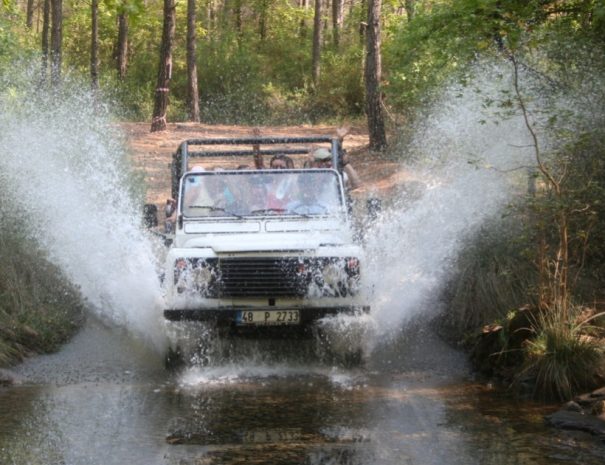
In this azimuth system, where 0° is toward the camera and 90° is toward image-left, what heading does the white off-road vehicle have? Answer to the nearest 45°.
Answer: approximately 0°

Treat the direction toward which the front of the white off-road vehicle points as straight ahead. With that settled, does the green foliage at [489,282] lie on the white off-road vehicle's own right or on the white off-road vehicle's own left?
on the white off-road vehicle's own left

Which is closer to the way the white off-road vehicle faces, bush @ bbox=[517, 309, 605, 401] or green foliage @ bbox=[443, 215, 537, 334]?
the bush

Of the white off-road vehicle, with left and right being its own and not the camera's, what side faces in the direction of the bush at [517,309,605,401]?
left
